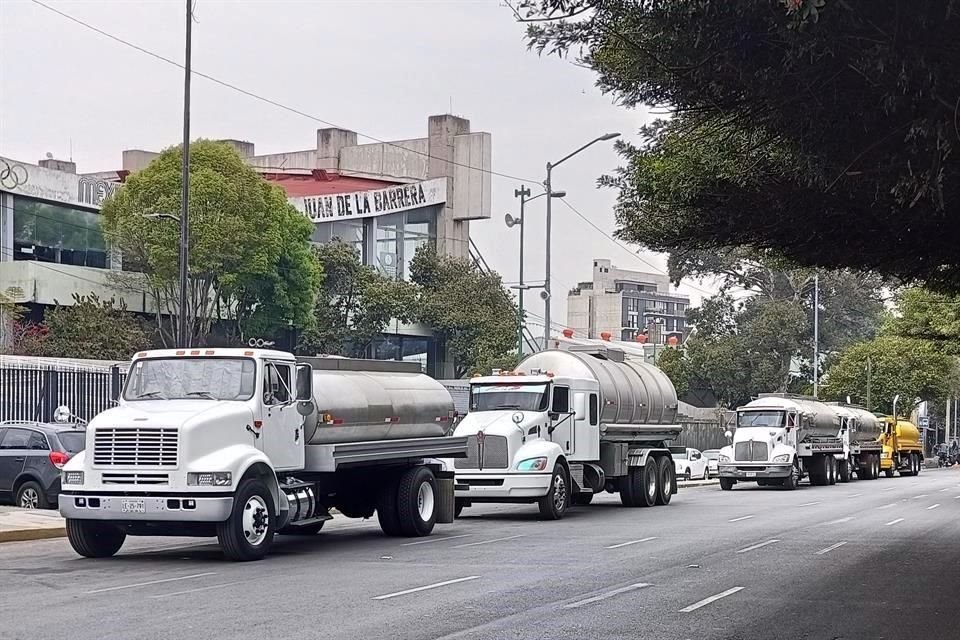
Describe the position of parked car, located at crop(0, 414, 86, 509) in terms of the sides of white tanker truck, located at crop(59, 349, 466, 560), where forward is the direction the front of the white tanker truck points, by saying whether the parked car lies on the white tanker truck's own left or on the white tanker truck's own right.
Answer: on the white tanker truck's own right

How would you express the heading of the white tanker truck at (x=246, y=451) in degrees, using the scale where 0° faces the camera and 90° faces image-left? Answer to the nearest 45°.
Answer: approximately 45°

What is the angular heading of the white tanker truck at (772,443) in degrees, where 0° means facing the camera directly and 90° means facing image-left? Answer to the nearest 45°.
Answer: approximately 45°

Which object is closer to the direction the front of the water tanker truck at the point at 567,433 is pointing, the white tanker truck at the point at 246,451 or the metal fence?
the white tanker truck

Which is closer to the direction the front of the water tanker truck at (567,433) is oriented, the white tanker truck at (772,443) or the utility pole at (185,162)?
the utility pole

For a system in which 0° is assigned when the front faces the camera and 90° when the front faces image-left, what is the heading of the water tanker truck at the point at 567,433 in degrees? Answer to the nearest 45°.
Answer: approximately 45°
